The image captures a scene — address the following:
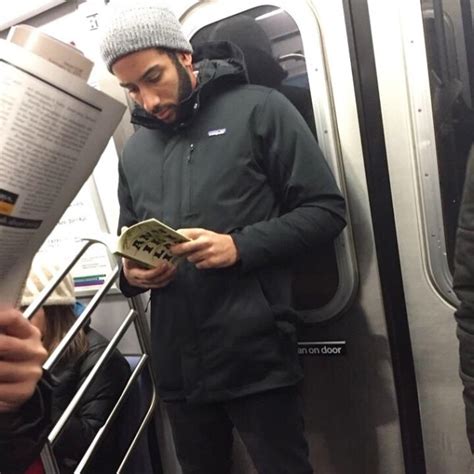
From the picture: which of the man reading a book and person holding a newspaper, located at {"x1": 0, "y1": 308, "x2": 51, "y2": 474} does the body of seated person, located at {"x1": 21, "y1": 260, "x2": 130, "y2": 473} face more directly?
the person holding a newspaper

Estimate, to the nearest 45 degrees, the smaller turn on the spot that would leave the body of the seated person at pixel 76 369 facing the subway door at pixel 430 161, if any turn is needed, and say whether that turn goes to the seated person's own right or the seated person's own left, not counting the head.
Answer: approximately 135° to the seated person's own left

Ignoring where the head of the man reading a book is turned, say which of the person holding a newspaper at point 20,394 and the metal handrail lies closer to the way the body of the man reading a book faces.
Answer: the person holding a newspaper

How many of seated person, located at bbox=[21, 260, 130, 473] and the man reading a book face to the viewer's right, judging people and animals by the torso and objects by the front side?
0

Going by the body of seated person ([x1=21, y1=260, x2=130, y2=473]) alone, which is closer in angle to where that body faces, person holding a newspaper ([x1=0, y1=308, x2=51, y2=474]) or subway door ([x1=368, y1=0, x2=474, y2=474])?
the person holding a newspaper

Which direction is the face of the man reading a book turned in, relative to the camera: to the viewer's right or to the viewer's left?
to the viewer's left

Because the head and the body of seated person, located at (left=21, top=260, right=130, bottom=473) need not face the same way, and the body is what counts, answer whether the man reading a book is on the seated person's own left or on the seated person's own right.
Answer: on the seated person's own left
